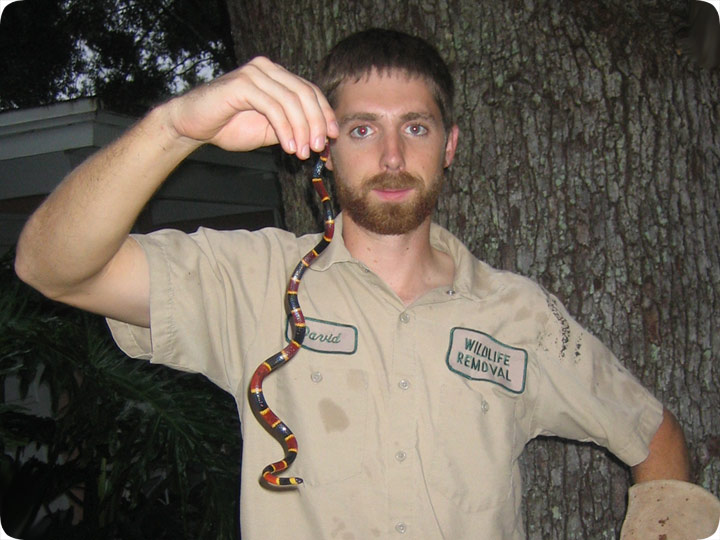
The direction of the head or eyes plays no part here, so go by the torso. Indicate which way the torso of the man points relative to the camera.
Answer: toward the camera

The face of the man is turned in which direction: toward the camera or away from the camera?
toward the camera
